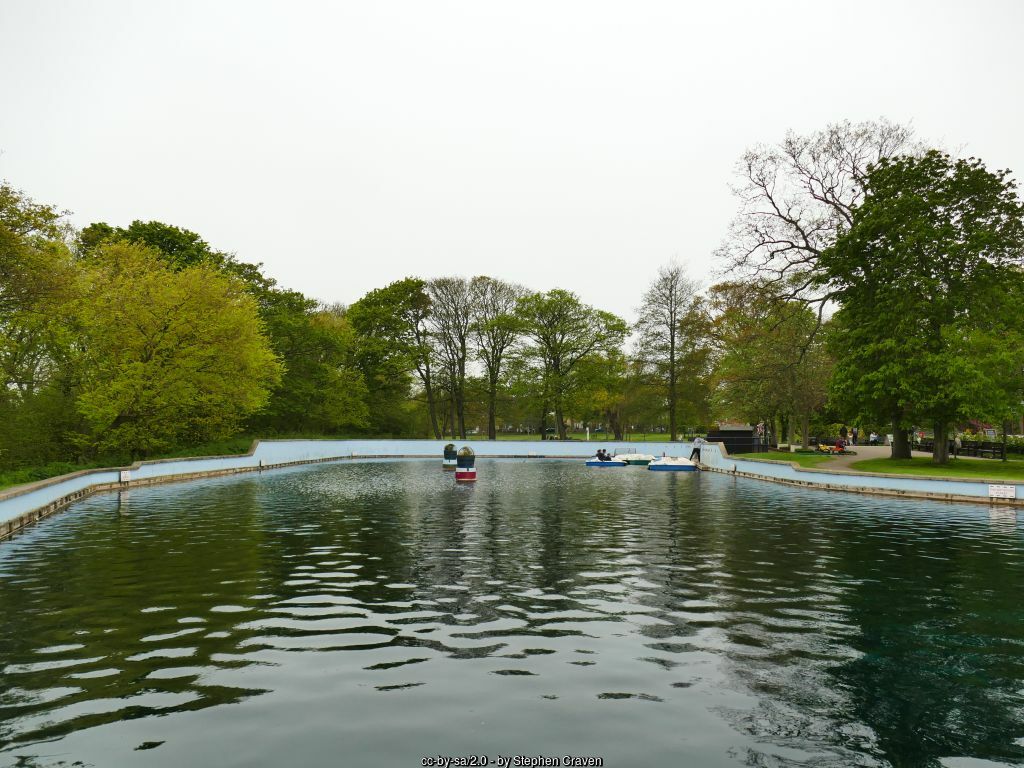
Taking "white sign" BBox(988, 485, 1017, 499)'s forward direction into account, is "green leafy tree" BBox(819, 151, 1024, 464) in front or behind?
behind

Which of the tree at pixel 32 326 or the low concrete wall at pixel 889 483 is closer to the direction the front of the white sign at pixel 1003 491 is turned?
the tree

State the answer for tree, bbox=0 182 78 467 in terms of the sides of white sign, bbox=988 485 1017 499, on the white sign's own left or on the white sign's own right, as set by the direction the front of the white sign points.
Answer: on the white sign's own right

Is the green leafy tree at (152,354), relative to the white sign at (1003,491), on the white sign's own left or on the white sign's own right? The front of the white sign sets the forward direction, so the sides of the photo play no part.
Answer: on the white sign's own right
